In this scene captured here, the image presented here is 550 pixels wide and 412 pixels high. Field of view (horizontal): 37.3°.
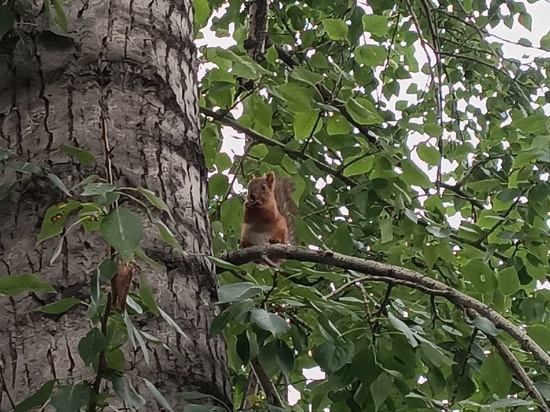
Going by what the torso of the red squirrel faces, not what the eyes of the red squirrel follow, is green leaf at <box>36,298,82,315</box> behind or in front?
in front

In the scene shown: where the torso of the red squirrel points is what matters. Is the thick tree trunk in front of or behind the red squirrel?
in front

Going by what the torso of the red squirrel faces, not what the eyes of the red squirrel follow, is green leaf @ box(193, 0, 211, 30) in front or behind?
in front

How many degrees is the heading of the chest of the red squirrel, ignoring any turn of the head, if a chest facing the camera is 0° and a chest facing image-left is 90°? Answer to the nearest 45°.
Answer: approximately 45°
